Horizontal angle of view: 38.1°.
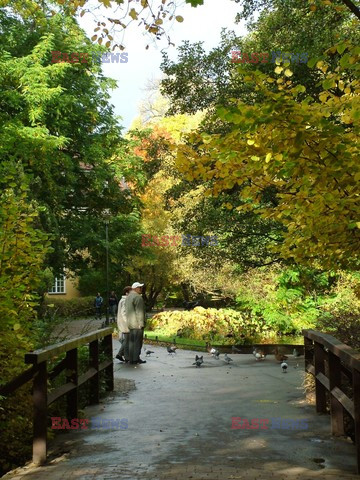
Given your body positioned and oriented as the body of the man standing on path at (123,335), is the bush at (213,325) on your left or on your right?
on your left
